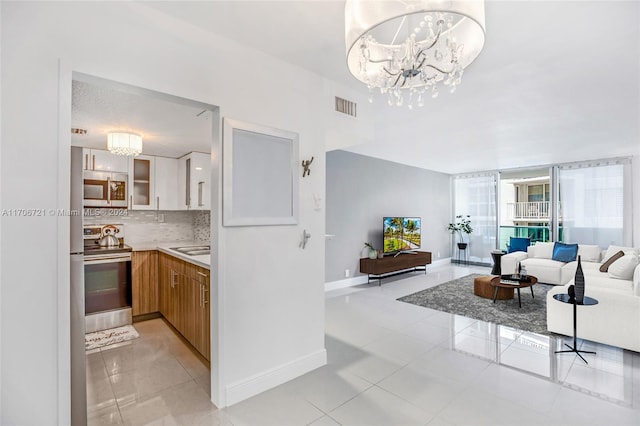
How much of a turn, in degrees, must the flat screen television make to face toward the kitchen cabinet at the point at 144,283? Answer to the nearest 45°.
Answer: approximately 90° to its right

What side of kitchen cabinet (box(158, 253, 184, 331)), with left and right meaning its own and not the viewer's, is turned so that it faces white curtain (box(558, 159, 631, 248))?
back

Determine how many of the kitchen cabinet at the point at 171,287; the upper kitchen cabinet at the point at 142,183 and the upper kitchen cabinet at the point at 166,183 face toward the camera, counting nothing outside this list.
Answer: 2

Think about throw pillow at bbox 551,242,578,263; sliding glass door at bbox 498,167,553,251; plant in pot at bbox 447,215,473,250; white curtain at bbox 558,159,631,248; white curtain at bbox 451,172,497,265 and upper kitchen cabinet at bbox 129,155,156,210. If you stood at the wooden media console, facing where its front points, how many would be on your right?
1

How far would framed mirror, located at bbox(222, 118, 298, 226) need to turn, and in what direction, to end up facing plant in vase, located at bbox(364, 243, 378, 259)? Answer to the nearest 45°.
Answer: approximately 90° to its left

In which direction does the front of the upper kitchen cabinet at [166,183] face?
toward the camera

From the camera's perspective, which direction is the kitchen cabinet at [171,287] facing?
to the viewer's left

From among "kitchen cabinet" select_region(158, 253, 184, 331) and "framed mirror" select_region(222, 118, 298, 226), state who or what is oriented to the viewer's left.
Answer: the kitchen cabinet

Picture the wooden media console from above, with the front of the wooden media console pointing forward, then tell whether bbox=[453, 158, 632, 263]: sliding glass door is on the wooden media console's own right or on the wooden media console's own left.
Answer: on the wooden media console's own left

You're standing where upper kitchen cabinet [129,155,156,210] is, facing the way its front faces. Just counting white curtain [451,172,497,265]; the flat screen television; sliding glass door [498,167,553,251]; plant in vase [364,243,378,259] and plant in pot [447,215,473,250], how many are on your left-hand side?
5

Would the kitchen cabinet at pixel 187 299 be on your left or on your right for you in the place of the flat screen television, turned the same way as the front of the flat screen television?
on your right

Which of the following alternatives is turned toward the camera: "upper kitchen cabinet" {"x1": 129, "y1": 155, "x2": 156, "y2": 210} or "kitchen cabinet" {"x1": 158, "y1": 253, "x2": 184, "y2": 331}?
the upper kitchen cabinet

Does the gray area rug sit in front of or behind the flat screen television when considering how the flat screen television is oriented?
in front

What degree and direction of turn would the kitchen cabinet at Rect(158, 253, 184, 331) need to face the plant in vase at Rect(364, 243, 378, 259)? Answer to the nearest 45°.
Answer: approximately 180°

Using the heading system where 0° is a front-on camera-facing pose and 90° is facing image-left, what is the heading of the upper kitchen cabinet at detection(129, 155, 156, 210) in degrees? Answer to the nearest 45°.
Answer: approximately 0°
